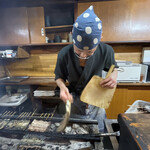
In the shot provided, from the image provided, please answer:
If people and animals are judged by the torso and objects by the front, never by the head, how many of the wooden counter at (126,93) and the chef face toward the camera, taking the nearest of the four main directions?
2

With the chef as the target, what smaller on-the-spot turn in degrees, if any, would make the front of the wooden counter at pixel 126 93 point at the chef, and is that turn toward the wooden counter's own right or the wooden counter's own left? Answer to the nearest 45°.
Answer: approximately 45° to the wooden counter's own right

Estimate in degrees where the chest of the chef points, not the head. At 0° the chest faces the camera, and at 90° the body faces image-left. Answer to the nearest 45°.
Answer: approximately 0°
